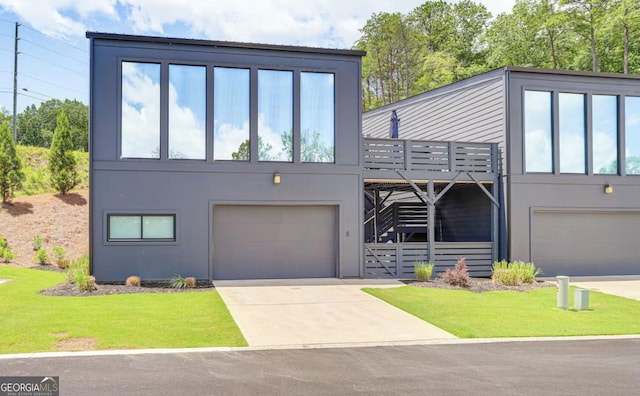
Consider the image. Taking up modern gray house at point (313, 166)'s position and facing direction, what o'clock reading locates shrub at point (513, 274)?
The shrub is roughly at 9 o'clock from the modern gray house.

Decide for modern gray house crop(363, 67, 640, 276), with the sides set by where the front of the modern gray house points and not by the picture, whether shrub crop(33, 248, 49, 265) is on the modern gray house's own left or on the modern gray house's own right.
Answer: on the modern gray house's own right

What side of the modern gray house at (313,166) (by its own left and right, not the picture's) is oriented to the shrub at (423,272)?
left

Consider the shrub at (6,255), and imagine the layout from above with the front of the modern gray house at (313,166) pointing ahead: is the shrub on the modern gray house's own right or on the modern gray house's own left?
on the modern gray house's own right

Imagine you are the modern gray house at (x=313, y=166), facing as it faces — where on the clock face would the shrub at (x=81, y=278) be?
The shrub is roughly at 2 o'clock from the modern gray house.

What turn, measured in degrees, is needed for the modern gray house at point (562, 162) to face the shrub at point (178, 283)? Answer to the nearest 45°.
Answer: approximately 45° to its right

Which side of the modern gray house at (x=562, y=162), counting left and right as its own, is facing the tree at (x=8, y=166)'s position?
right

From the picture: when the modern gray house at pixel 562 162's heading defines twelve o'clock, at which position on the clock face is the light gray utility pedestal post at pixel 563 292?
The light gray utility pedestal post is roughly at 12 o'clock from the modern gray house.

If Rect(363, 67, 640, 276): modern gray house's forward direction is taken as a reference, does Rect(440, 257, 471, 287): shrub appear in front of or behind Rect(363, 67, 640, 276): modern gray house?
in front

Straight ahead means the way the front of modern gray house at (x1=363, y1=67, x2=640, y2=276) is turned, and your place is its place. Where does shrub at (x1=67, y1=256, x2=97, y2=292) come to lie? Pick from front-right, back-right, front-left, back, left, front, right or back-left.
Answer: front-right

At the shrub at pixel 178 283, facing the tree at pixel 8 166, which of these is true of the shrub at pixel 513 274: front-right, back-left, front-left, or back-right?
back-right

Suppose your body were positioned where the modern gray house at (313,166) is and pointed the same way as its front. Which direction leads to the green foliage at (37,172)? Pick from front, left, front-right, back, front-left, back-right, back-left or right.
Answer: back-right

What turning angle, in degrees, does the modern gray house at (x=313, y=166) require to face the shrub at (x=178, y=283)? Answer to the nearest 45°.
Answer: approximately 45° to its right

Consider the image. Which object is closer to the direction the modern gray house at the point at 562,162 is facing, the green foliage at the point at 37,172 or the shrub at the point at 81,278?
the shrub

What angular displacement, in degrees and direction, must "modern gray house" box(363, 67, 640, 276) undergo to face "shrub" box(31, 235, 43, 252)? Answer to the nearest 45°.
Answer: approximately 90° to its right
